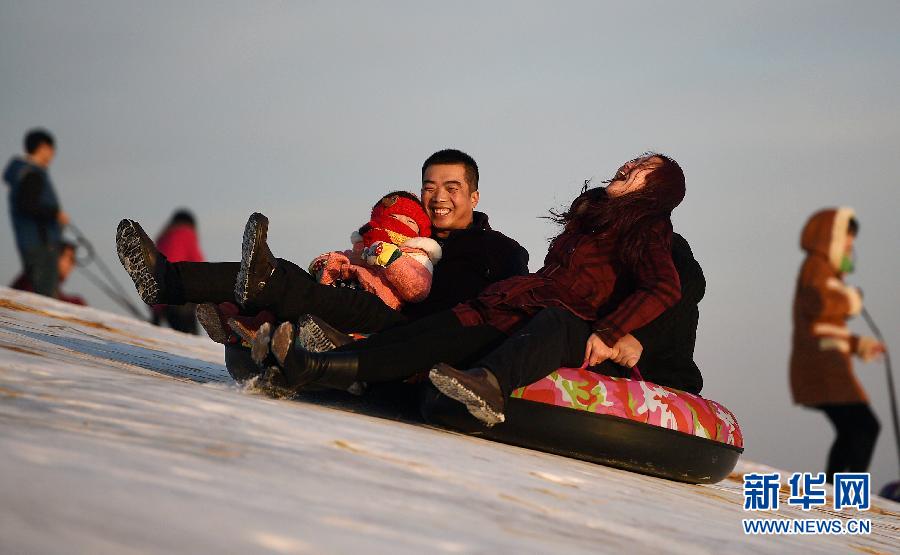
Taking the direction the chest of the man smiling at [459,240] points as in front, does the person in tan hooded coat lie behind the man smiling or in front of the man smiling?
behind

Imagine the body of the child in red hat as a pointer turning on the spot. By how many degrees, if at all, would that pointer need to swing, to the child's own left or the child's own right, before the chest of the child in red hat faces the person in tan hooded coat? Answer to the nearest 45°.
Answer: approximately 135° to the child's own left

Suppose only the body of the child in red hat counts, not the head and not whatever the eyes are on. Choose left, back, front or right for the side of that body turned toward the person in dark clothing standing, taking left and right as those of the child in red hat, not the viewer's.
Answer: right

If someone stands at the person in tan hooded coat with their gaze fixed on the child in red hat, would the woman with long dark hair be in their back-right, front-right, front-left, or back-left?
front-left

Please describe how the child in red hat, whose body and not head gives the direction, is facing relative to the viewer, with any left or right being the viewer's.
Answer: facing the viewer and to the left of the viewer

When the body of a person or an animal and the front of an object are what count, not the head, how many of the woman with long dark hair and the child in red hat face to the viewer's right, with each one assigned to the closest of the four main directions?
0

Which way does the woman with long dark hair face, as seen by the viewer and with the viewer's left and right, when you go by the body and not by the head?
facing to the left of the viewer

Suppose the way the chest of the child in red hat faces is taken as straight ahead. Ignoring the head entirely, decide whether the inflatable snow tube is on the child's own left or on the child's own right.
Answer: on the child's own left

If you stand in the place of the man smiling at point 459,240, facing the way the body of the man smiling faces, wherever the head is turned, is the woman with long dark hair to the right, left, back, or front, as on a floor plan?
left

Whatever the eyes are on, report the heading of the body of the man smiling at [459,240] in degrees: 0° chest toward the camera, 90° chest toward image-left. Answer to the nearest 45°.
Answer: approximately 45°
